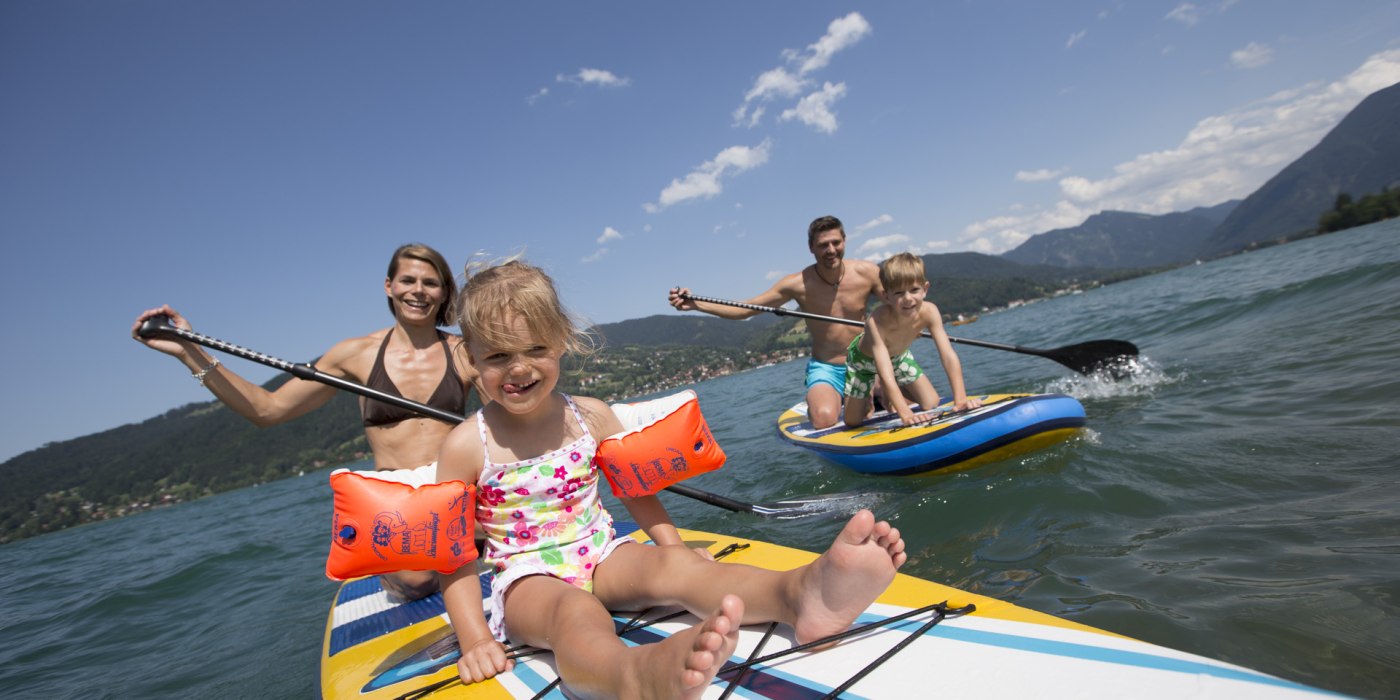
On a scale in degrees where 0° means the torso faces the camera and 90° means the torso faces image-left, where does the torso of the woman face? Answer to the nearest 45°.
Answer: approximately 0°

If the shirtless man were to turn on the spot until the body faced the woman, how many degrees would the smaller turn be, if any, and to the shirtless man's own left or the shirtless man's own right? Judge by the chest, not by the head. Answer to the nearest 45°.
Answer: approximately 45° to the shirtless man's own right

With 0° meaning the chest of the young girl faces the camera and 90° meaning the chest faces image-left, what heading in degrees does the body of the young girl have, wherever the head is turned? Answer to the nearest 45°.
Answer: approximately 315°

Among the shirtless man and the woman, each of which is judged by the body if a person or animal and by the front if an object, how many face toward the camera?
2

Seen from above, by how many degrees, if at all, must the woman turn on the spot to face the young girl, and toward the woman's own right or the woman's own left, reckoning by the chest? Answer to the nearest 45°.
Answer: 0° — they already face them
